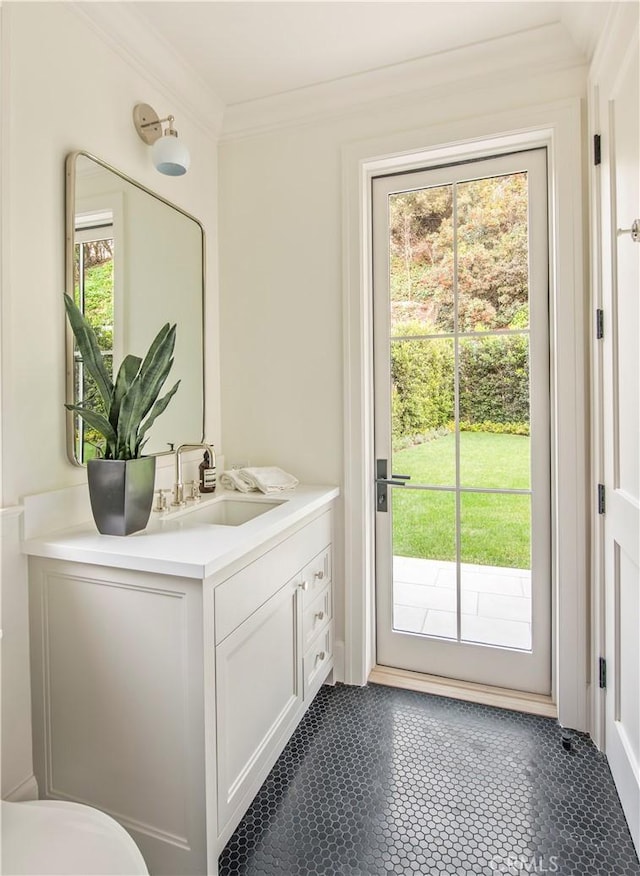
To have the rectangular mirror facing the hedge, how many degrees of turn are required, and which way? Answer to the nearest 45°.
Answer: approximately 45° to its left

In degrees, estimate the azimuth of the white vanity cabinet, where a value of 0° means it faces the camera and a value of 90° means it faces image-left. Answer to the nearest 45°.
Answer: approximately 315°

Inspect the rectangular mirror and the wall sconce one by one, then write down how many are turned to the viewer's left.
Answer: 0

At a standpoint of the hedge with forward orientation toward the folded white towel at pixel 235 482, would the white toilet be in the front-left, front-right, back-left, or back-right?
front-left

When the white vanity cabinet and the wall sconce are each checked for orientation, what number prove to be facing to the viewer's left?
0

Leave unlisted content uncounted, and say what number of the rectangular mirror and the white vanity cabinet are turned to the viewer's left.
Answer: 0

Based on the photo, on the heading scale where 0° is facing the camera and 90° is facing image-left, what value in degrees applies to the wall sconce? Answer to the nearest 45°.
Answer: approximately 315°

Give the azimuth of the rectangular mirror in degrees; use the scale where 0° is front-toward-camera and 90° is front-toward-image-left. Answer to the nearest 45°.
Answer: approximately 315°

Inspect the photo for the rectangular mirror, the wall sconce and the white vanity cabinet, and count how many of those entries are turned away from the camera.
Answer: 0
